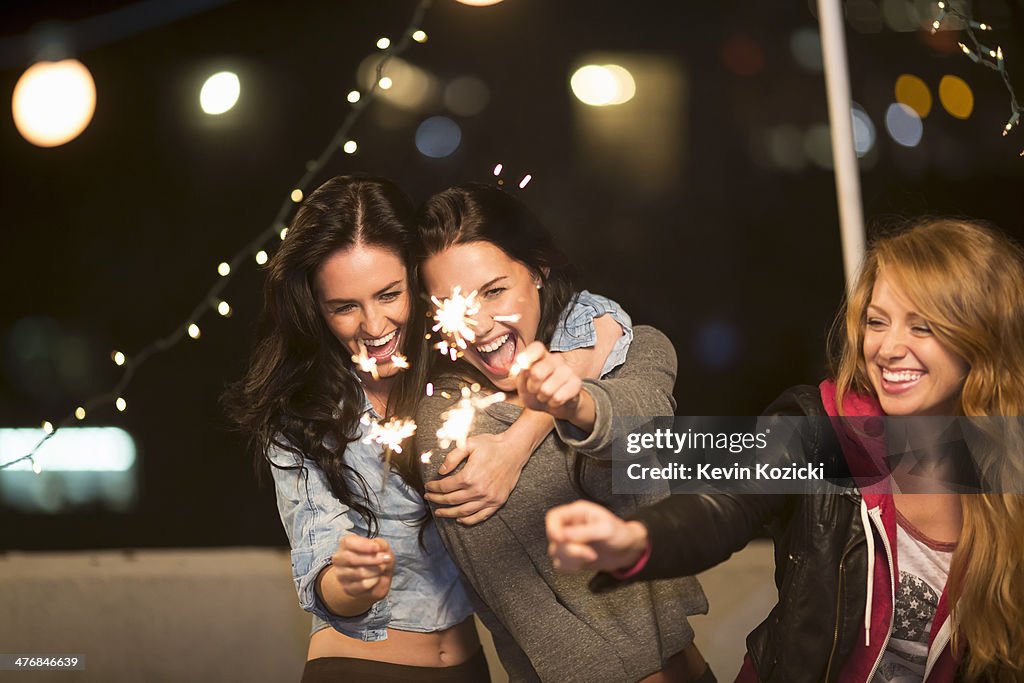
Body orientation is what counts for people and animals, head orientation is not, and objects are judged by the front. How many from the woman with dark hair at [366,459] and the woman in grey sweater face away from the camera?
0

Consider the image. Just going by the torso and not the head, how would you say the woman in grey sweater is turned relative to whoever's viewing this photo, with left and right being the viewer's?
facing the viewer and to the left of the viewer
